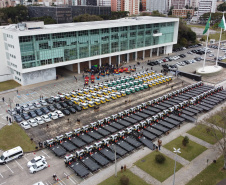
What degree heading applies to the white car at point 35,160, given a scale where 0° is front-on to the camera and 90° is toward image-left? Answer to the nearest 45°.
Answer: approximately 45°

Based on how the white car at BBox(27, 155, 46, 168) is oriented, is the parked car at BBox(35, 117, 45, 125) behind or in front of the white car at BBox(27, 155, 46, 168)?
behind

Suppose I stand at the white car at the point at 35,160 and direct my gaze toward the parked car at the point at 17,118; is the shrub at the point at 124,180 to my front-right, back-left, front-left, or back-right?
back-right

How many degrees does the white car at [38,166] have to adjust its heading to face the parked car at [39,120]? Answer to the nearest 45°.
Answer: approximately 135° to its right

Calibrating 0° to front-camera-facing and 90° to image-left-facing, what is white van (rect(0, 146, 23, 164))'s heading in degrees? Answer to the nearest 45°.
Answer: approximately 45°

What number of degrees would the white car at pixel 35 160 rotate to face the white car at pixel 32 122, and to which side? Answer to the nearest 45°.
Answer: approximately 135° to its right

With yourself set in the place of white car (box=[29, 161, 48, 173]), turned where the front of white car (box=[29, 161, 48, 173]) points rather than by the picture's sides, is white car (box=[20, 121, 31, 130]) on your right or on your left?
on your right
